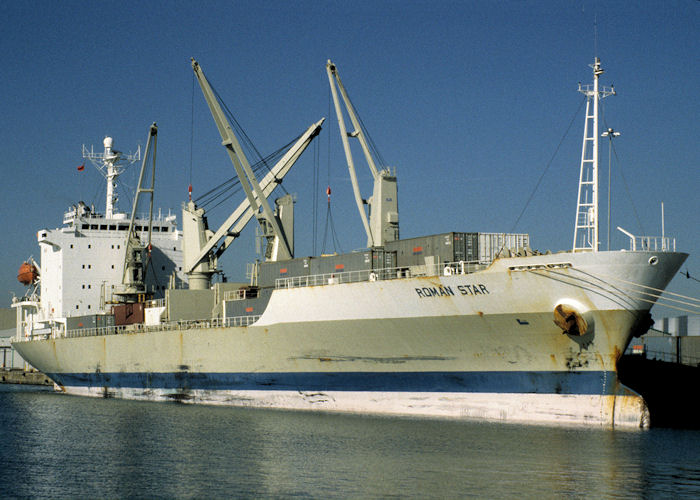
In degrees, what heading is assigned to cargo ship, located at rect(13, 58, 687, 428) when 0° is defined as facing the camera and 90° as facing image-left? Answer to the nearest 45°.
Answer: approximately 315°
